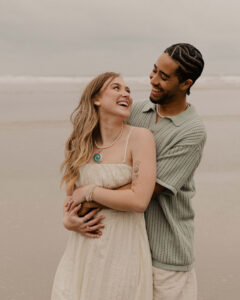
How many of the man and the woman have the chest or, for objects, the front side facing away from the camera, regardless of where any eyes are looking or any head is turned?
0

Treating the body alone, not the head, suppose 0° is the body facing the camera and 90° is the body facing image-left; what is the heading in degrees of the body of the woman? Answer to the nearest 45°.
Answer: approximately 45°

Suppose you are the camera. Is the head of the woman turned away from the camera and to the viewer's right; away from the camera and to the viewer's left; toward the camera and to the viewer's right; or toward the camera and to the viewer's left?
toward the camera and to the viewer's right

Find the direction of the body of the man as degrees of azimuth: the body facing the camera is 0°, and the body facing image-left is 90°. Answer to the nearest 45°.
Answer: approximately 45°
